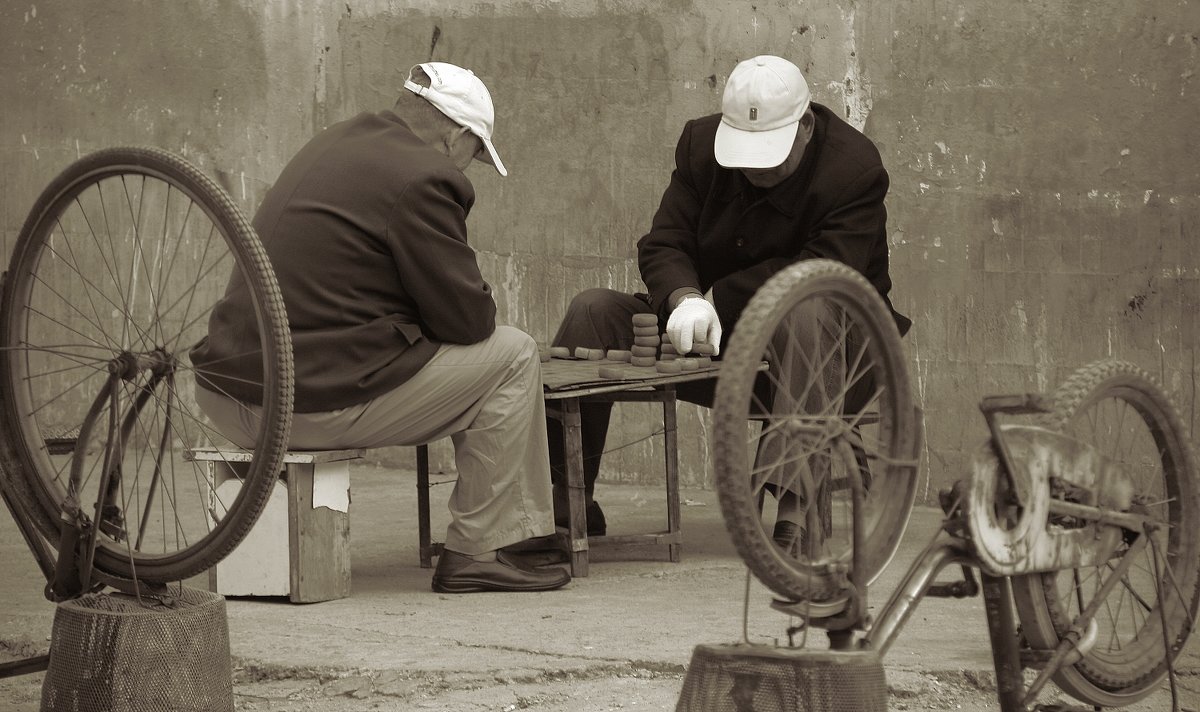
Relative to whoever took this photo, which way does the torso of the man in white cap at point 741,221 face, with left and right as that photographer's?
facing the viewer and to the left of the viewer

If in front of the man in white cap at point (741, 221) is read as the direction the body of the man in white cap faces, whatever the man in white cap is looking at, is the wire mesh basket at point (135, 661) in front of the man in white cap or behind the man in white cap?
in front

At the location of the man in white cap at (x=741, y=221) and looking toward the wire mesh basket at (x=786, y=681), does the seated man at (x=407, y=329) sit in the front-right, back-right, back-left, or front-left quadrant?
front-right

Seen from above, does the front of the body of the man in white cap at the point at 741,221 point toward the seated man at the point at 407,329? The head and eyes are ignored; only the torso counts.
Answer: yes

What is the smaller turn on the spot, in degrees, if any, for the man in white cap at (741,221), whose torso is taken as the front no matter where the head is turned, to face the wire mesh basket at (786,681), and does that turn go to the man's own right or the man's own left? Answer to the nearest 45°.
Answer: approximately 45° to the man's own left

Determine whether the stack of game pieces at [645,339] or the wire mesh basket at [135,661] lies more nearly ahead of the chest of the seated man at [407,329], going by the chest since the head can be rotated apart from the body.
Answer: the stack of game pieces

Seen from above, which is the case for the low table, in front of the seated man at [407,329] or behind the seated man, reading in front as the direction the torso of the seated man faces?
in front

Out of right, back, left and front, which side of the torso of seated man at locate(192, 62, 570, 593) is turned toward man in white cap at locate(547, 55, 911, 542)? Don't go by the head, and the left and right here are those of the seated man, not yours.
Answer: front

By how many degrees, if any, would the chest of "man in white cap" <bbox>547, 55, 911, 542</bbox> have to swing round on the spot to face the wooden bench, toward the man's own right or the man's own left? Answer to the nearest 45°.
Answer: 0° — they already face it

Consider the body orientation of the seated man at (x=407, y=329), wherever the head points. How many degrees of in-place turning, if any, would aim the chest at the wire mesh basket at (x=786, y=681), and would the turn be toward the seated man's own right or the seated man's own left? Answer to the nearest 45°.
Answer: approximately 135° to the seated man's own right

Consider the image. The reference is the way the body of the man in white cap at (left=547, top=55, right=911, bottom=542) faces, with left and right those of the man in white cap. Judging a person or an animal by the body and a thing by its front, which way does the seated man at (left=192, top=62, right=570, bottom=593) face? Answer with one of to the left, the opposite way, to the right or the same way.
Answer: the opposite way

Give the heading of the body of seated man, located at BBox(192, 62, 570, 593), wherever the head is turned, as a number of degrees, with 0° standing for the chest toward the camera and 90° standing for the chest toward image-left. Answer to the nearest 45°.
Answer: approximately 225°

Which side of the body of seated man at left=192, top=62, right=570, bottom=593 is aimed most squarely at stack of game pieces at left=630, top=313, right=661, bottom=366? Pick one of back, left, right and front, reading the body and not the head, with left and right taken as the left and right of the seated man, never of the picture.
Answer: front

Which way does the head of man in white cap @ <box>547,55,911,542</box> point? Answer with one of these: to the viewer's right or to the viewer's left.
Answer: to the viewer's left
